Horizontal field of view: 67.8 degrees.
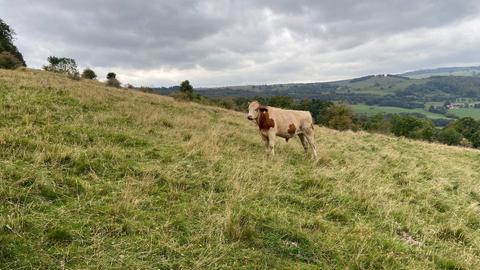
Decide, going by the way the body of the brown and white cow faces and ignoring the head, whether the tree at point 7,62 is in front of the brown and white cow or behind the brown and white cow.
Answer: in front

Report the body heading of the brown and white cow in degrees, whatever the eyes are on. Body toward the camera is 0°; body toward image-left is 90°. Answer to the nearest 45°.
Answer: approximately 90°
